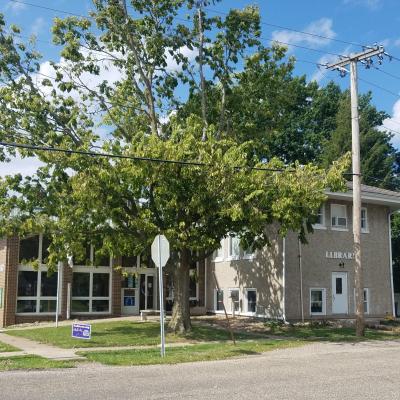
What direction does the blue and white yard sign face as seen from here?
toward the camera

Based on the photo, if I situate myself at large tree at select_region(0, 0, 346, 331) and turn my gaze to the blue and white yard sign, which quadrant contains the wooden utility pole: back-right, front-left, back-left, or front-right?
back-left

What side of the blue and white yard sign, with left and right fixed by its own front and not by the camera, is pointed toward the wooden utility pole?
left
